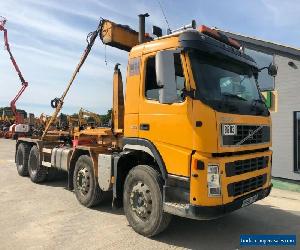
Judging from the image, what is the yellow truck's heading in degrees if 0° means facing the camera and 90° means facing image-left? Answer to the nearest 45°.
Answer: approximately 315°

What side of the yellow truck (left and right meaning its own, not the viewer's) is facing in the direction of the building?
left
